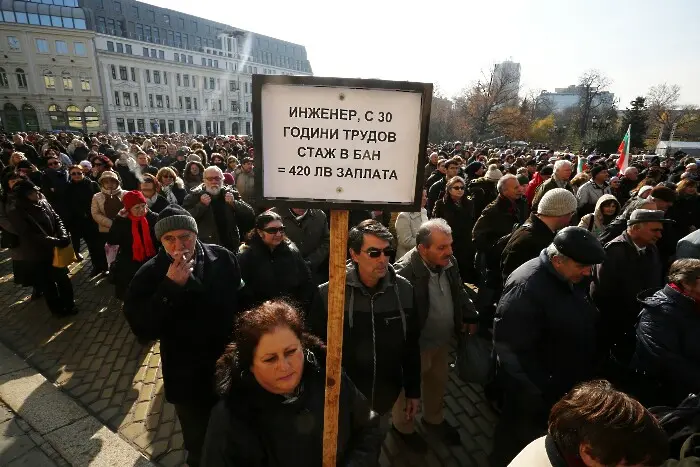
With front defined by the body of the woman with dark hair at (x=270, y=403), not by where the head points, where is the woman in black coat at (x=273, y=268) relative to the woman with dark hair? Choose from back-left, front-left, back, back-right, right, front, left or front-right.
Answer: back-left

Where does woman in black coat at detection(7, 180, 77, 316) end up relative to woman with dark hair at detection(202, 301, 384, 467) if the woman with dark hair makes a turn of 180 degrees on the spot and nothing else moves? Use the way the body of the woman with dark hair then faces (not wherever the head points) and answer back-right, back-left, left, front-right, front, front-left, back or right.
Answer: front

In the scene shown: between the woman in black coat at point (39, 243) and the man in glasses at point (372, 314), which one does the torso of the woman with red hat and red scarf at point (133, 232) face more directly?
the man in glasses

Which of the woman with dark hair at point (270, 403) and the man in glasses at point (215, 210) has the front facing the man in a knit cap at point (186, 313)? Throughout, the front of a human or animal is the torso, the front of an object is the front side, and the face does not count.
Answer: the man in glasses at point (215, 210)

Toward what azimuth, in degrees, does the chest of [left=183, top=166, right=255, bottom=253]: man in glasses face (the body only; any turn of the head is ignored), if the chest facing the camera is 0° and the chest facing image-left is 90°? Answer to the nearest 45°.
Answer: approximately 0°

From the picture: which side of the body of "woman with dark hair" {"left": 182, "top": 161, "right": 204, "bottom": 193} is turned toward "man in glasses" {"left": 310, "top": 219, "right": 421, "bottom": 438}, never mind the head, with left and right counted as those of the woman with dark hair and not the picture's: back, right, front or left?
front

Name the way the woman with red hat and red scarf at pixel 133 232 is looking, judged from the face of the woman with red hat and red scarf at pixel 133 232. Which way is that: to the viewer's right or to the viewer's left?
to the viewer's right

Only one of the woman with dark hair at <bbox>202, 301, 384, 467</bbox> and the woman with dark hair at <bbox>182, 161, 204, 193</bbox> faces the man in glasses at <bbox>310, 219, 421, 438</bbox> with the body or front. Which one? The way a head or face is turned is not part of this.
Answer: the woman with dark hair at <bbox>182, 161, 204, 193</bbox>

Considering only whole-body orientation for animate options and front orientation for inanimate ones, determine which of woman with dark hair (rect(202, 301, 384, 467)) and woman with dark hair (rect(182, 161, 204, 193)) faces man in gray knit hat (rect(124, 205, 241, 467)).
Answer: woman with dark hair (rect(182, 161, 204, 193))

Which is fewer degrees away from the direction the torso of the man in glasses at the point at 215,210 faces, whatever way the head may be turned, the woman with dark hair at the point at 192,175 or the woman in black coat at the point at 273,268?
the woman in black coat

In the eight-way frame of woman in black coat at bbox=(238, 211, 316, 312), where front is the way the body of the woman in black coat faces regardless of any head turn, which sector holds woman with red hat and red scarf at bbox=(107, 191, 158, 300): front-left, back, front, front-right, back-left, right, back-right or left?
back-right

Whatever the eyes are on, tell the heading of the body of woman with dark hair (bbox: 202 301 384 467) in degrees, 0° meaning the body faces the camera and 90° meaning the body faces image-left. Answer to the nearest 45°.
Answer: approximately 315°
